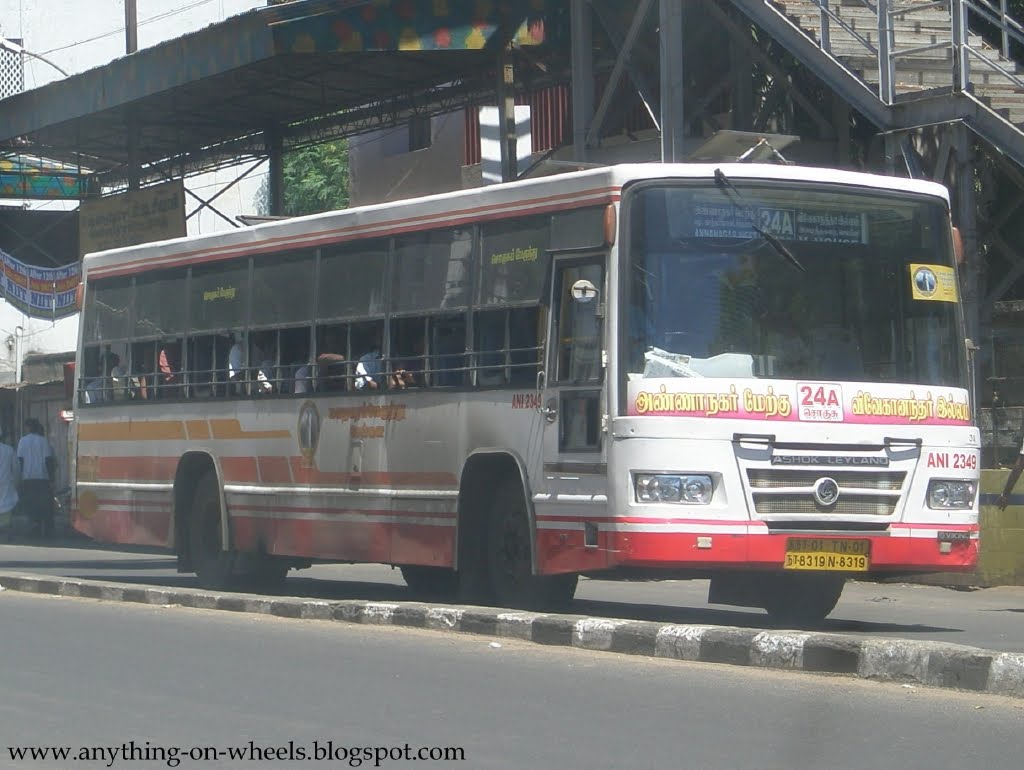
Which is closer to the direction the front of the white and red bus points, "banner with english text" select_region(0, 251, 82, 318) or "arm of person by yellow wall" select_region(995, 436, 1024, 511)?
the arm of person by yellow wall

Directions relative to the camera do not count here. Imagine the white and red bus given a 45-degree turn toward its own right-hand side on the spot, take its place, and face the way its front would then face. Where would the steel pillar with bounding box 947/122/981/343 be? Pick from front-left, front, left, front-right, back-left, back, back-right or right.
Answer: back-left

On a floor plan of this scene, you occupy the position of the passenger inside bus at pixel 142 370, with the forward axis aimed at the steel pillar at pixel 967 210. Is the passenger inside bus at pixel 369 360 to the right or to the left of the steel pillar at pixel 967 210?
right

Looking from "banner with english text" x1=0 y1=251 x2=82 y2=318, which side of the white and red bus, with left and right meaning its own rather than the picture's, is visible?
back

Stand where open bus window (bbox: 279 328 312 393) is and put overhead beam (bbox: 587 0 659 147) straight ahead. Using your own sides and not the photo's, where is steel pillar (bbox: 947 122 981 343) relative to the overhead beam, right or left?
right

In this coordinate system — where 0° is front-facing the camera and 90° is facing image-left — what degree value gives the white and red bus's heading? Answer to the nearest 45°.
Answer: approximately 315°

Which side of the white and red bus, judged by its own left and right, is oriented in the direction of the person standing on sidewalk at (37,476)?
back

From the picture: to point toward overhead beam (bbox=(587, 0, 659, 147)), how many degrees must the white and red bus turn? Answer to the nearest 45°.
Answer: approximately 135° to its left

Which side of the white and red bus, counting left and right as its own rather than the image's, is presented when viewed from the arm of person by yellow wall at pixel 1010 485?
left
